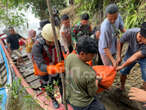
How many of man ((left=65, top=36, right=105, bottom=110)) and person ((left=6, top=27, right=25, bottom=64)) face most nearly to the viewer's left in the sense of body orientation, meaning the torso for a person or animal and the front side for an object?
0

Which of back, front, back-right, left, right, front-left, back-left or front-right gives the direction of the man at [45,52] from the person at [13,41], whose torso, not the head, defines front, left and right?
front-right

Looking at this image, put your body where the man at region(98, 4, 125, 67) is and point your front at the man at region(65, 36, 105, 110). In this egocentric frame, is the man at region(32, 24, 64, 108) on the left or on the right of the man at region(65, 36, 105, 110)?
right

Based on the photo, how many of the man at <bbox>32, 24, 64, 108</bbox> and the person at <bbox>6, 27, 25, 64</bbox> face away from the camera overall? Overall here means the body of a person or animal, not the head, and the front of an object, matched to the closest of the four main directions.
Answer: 0

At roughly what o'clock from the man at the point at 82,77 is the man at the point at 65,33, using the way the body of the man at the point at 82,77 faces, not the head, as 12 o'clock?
the man at the point at 65,33 is roughly at 10 o'clock from the man at the point at 82,77.

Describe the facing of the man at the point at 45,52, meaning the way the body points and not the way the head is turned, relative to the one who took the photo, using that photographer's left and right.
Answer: facing the viewer and to the right of the viewer

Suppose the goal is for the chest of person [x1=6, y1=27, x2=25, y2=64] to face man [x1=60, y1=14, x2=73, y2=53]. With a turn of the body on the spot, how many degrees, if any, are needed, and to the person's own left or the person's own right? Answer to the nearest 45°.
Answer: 0° — they already face them

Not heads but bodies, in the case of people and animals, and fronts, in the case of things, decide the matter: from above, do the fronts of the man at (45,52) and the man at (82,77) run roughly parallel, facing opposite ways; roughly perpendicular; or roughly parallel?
roughly perpendicular

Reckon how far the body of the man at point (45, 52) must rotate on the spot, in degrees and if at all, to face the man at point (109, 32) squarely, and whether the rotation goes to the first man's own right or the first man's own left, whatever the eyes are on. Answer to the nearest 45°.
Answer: approximately 45° to the first man's own left

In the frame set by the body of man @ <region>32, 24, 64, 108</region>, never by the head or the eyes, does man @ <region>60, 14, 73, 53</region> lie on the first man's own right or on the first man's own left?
on the first man's own left

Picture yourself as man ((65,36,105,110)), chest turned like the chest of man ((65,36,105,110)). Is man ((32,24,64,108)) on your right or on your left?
on your left

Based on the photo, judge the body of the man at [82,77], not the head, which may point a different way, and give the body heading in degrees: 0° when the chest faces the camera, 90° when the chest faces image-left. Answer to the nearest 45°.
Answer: approximately 225°

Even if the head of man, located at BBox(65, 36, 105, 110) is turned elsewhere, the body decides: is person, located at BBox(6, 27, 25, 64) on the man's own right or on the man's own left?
on the man's own left
